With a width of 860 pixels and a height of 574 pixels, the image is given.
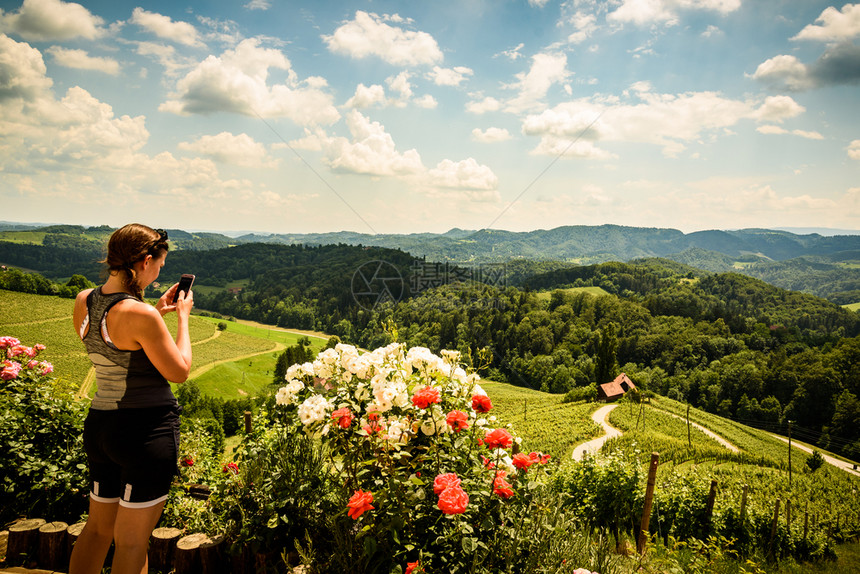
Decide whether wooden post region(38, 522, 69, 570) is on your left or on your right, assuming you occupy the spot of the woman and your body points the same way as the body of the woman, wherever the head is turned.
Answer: on your left

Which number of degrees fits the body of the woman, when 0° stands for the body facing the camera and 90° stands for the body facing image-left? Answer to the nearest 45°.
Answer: approximately 225°

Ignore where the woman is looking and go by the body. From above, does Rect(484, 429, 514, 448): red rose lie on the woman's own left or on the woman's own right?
on the woman's own right

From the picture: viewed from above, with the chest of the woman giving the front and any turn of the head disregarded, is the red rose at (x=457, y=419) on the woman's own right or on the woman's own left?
on the woman's own right

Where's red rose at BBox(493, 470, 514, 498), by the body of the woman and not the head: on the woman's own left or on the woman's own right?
on the woman's own right

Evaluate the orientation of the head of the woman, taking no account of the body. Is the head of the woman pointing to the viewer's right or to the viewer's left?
to the viewer's right

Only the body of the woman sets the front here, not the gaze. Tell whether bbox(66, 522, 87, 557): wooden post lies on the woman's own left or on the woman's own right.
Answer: on the woman's own left

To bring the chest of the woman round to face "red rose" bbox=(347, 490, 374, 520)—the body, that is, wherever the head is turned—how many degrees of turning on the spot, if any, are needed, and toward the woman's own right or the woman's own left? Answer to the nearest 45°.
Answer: approximately 90° to the woman's own right
